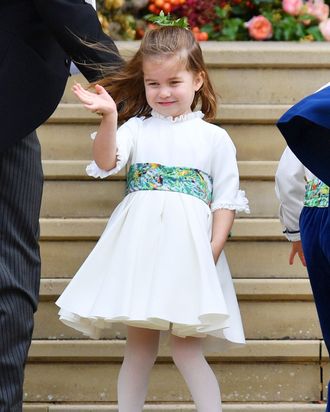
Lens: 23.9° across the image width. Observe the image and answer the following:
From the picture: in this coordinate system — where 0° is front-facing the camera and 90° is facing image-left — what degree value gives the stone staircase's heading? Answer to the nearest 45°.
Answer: approximately 0°

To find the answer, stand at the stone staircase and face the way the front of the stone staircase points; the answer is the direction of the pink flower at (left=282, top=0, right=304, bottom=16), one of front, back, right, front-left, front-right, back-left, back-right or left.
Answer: back

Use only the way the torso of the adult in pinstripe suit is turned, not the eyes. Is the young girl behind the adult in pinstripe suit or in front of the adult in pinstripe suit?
in front

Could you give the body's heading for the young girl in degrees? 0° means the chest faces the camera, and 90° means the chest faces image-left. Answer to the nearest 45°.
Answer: approximately 0°

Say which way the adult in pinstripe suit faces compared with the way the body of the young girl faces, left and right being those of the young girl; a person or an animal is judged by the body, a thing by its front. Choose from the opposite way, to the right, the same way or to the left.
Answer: to the left

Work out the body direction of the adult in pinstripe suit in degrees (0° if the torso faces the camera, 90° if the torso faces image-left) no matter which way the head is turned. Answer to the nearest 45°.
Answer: approximately 270°

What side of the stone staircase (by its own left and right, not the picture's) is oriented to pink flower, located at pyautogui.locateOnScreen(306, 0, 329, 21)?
back

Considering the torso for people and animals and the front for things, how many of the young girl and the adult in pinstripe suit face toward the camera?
1
